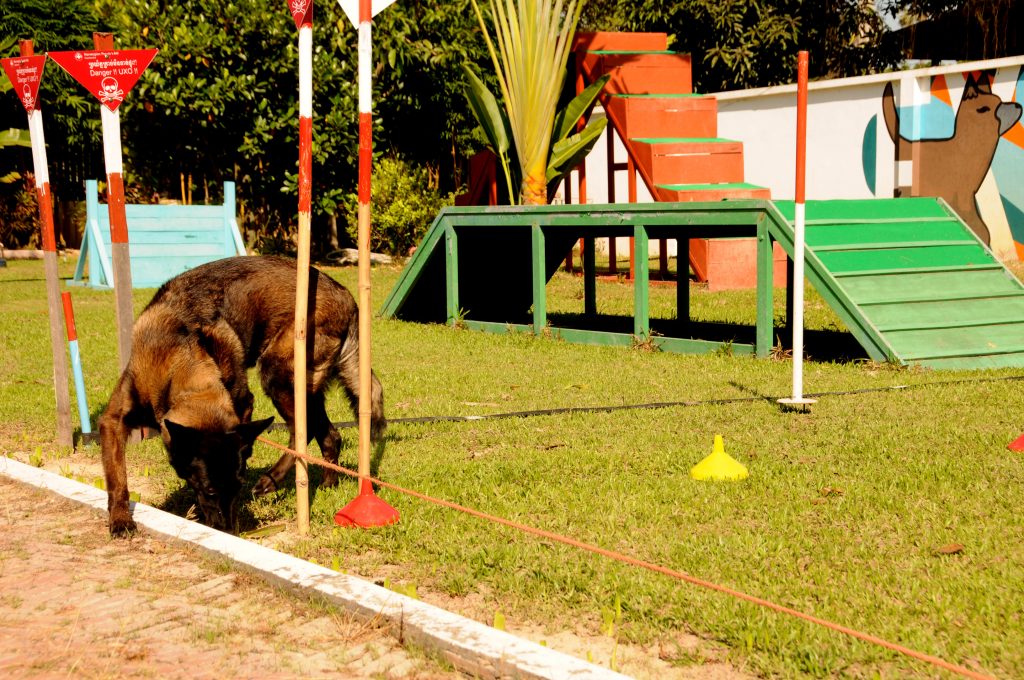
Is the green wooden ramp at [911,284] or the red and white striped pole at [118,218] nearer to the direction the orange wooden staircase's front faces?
the green wooden ramp

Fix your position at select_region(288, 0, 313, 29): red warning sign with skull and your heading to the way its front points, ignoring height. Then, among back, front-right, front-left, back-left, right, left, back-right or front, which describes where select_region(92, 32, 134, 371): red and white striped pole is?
back-right

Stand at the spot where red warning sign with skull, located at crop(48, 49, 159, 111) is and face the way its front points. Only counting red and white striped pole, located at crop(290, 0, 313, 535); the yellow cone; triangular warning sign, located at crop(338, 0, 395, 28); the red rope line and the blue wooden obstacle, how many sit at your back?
1

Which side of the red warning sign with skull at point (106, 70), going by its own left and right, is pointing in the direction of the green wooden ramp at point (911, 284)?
left

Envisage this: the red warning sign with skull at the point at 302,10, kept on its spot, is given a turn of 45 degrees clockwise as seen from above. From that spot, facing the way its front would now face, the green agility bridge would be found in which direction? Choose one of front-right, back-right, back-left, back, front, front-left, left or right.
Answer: back

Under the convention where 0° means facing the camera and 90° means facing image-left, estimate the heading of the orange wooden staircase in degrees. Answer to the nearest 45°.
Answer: approximately 315°

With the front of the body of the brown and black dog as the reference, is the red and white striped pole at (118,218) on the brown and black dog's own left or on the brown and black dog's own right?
on the brown and black dog's own right

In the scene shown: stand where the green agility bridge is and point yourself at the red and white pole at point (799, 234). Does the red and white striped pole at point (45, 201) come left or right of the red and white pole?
right

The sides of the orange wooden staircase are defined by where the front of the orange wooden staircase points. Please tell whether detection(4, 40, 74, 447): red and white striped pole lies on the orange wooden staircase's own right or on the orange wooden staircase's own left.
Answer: on the orange wooden staircase's own right

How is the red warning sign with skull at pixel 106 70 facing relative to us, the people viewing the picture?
facing the viewer

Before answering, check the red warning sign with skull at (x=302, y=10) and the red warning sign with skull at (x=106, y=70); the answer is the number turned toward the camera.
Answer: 2

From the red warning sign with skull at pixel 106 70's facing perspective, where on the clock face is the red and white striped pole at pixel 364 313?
The red and white striped pole is roughly at 11 o'clock from the red warning sign with skull.

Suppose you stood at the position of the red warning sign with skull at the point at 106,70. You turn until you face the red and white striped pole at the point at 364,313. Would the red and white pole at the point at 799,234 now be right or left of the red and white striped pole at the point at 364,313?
left

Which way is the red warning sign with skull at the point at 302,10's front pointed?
toward the camera

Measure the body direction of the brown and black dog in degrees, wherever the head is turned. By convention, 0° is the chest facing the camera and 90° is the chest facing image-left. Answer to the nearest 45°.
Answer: approximately 45°
